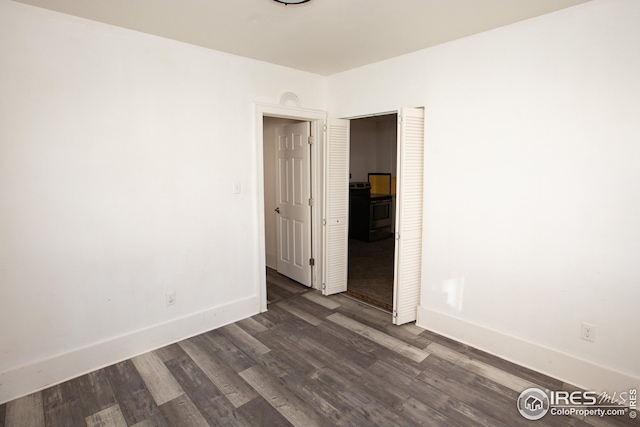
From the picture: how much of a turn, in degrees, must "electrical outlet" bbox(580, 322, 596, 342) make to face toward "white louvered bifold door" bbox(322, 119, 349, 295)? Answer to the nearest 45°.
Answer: approximately 45° to its right

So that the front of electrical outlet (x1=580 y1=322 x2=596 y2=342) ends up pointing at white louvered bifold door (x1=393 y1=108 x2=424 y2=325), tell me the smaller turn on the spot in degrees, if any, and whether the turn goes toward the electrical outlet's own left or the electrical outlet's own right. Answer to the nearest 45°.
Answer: approximately 45° to the electrical outlet's own right

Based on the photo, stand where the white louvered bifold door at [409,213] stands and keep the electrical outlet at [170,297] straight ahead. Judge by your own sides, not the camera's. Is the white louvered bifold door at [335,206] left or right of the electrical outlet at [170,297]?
right

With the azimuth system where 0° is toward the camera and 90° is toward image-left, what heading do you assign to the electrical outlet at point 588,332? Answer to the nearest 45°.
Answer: approximately 45°

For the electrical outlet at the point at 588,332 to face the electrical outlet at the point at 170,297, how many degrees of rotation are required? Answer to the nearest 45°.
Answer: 0° — it already faces it

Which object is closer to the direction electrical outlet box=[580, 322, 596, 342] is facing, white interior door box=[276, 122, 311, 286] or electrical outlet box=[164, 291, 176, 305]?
the electrical outlet
